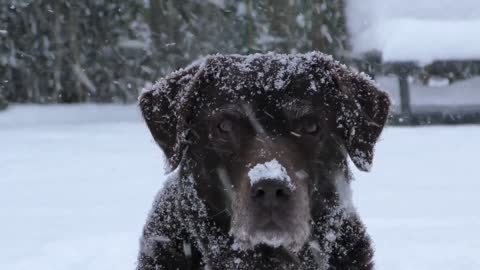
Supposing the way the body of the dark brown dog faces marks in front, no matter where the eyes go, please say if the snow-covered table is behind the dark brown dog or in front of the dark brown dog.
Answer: behind

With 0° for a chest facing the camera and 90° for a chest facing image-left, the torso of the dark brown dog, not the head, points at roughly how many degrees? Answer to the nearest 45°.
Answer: approximately 0°
